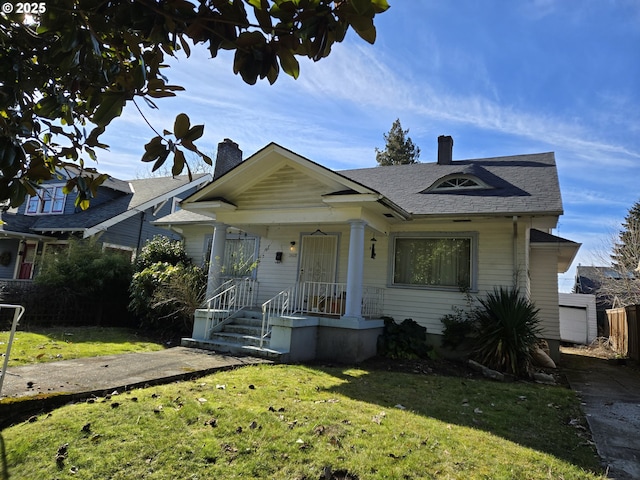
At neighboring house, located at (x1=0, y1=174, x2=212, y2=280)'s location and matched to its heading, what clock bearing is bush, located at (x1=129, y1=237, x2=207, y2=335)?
The bush is roughly at 10 o'clock from the neighboring house.

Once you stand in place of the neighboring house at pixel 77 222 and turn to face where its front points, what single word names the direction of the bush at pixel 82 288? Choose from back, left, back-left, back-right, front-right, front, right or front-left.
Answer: front-left

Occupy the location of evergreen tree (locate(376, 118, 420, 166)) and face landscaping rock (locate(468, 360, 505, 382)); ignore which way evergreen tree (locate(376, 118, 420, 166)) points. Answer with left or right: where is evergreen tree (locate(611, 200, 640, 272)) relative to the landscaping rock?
left

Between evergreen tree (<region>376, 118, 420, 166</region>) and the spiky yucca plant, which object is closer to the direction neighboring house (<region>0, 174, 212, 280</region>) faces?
the spiky yucca plant

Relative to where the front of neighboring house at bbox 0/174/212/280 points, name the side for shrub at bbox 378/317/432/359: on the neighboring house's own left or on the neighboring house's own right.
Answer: on the neighboring house's own left

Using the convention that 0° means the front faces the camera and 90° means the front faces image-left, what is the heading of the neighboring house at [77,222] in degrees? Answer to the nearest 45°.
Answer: approximately 45°

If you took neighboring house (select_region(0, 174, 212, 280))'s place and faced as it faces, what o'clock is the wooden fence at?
The wooden fence is roughly at 9 o'clock from the neighboring house.

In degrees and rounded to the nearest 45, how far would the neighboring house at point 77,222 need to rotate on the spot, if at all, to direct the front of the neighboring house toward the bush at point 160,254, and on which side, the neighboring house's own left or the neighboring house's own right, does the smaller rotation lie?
approximately 45° to the neighboring house's own left
